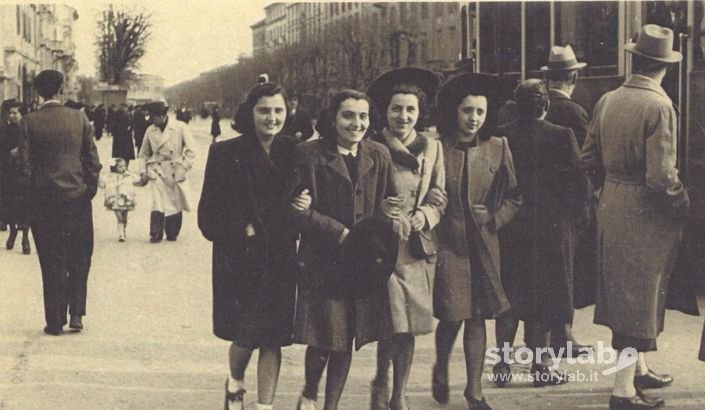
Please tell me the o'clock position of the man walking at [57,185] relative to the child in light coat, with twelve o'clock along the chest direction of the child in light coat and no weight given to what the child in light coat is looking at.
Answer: The man walking is roughly at 12 o'clock from the child in light coat.

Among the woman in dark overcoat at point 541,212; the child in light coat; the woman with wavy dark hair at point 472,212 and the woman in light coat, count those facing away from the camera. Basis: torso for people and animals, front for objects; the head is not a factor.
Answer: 1

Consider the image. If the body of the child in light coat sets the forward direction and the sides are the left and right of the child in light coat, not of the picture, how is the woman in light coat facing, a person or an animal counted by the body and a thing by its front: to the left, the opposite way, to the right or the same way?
the same way

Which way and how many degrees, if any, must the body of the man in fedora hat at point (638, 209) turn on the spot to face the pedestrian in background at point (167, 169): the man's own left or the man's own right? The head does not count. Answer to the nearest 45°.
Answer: approximately 90° to the man's own left

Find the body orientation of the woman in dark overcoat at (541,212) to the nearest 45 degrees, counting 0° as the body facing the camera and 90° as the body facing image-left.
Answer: approximately 180°

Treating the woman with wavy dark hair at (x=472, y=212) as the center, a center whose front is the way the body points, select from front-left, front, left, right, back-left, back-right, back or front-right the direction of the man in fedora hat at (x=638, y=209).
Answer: left

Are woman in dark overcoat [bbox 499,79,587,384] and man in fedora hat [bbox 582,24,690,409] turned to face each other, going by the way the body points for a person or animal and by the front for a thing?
no

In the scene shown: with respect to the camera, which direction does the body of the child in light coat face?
toward the camera

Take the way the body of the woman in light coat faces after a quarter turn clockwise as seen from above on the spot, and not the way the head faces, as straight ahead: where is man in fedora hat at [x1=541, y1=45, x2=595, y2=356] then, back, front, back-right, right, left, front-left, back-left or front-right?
back-right

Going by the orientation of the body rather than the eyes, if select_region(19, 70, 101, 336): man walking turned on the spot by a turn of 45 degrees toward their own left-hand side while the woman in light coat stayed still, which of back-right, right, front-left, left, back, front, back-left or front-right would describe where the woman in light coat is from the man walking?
back

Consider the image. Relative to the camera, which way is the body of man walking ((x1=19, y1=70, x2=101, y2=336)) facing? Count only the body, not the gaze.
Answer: away from the camera

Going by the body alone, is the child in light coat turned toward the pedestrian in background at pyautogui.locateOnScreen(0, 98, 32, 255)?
no

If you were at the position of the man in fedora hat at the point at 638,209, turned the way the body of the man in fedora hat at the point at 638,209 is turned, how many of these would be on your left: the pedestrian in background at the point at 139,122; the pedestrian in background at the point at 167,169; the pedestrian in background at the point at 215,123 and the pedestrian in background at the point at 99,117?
4

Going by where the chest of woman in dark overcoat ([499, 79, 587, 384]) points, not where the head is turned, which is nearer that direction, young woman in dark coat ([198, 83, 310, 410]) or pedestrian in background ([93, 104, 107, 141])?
the pedestrian in background

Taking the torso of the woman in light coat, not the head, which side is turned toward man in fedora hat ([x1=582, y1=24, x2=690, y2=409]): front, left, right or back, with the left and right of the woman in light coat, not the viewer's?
left

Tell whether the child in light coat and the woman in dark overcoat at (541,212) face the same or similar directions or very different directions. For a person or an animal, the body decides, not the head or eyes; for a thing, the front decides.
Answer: very different directions

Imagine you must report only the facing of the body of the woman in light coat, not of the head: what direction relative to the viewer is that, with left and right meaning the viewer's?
facing the viewer

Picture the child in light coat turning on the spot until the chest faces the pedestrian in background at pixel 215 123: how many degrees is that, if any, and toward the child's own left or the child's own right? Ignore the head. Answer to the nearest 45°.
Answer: approximately 135° to the child's own left

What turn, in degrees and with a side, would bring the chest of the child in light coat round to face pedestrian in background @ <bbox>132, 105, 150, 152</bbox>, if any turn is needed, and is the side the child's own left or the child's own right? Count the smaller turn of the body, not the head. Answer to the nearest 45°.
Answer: approximately 180°

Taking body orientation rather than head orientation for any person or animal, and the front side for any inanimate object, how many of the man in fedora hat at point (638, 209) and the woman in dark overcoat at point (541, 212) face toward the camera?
0
